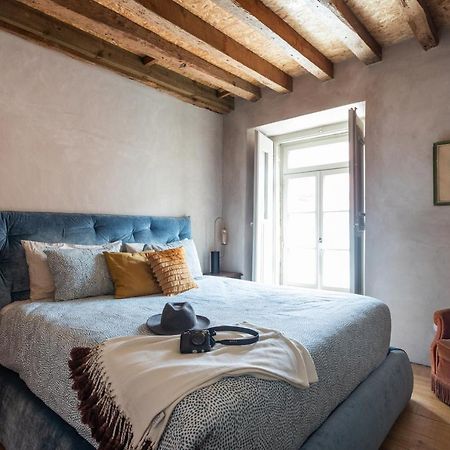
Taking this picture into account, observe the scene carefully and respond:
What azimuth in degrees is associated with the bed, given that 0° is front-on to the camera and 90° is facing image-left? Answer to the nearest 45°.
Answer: approximately 315°

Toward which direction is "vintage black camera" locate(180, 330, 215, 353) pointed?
toward the camera

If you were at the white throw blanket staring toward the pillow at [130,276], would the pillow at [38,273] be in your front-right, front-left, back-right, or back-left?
front-left

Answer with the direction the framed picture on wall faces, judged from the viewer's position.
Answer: facing the viewer and to the left of the viewer

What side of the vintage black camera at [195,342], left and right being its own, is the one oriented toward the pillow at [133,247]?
back

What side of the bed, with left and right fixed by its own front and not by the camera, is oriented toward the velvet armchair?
left

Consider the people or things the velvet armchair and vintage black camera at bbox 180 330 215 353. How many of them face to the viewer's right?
0

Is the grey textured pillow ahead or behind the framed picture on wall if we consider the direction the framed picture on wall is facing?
ahead

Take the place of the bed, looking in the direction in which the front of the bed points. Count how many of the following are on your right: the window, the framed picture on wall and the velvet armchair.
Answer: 0

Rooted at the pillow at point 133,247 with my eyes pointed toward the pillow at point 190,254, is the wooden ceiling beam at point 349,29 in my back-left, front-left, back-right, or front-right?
front-right

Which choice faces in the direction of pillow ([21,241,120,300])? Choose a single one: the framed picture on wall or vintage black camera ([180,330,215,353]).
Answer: the framed picture on wall

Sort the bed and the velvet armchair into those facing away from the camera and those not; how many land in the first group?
0
